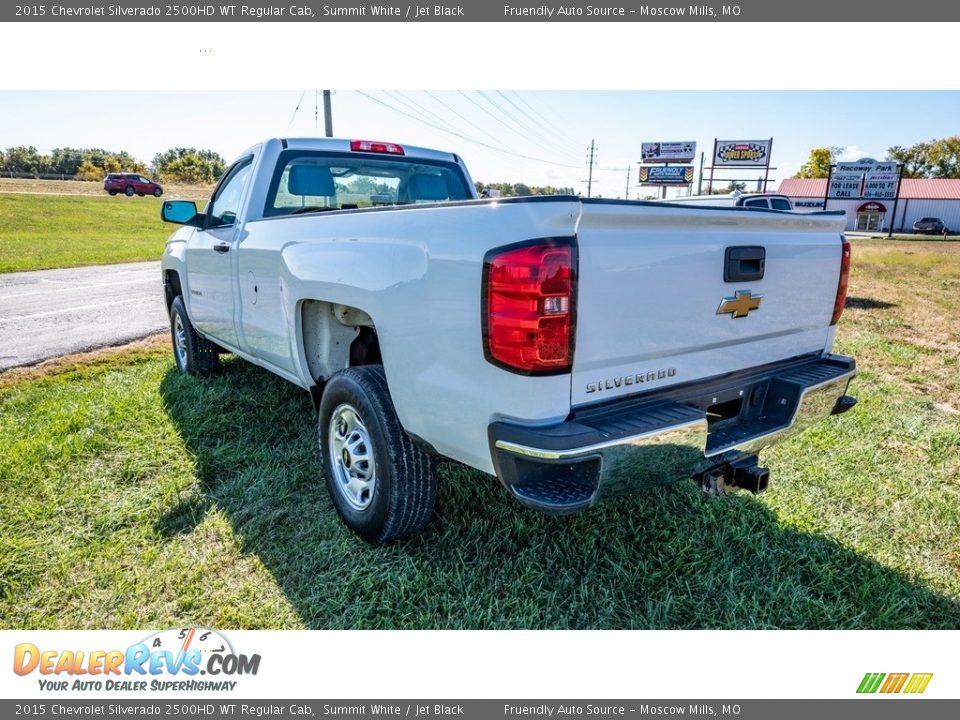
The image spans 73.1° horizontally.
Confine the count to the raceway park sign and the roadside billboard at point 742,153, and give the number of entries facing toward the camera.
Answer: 2

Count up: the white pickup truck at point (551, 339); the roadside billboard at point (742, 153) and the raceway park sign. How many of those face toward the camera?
2

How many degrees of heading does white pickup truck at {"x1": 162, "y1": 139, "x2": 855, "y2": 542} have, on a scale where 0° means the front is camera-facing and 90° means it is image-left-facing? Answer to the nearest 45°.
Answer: approximately 135°

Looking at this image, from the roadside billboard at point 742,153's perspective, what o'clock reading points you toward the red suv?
The red suv is roughly at 2 o'clock from the roadside billboard.

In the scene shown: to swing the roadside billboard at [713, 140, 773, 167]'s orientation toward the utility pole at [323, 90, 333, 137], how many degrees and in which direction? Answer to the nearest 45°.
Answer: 0° — it already faces it

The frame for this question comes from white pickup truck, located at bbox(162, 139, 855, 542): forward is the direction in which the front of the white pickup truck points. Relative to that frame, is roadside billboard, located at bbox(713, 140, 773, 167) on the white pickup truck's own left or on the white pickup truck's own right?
on the white pickup truck's own right

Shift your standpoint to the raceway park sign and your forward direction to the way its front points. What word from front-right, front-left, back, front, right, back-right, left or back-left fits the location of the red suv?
front-right

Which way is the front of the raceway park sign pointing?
toward the camera

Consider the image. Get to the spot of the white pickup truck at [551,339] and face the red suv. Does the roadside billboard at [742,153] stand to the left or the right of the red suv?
right

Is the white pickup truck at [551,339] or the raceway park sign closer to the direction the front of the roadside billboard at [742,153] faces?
the white pickup truck

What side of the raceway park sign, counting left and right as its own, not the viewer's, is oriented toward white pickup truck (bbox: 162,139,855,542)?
front

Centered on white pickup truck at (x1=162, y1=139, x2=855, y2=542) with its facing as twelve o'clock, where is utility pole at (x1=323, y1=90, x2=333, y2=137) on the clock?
The utility pole is roughly at 1 o'clock from the white pickup truck.
